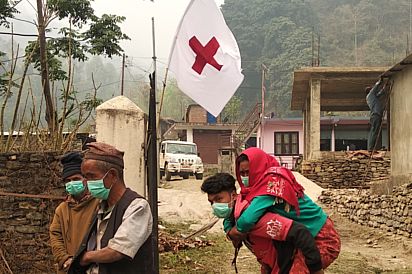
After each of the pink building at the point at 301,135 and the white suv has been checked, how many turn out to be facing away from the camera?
0

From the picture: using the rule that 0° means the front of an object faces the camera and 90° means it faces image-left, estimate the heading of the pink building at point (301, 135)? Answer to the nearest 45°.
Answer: approximately 0°

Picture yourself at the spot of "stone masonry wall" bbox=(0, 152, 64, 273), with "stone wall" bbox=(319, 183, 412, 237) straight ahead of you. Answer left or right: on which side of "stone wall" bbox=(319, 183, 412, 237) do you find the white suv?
left

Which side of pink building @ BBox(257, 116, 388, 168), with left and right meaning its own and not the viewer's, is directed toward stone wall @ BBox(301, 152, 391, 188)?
front

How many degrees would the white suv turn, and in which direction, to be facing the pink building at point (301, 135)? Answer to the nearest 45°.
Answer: approximately 90° to its left

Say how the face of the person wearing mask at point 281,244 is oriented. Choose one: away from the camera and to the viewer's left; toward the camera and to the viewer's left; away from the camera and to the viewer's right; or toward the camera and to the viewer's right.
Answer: toward the camera and to the viewer's left

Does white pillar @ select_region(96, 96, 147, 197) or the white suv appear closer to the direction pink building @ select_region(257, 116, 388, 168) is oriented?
the white pillar

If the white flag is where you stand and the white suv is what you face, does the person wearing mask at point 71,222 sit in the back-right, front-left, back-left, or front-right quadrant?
back-left

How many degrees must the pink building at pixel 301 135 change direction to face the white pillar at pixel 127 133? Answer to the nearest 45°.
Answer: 0° — it already faces it

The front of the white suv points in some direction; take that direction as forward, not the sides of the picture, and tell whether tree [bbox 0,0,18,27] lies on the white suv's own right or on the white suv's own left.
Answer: on the white suv's own right

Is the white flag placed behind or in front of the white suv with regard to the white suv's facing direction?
in front
